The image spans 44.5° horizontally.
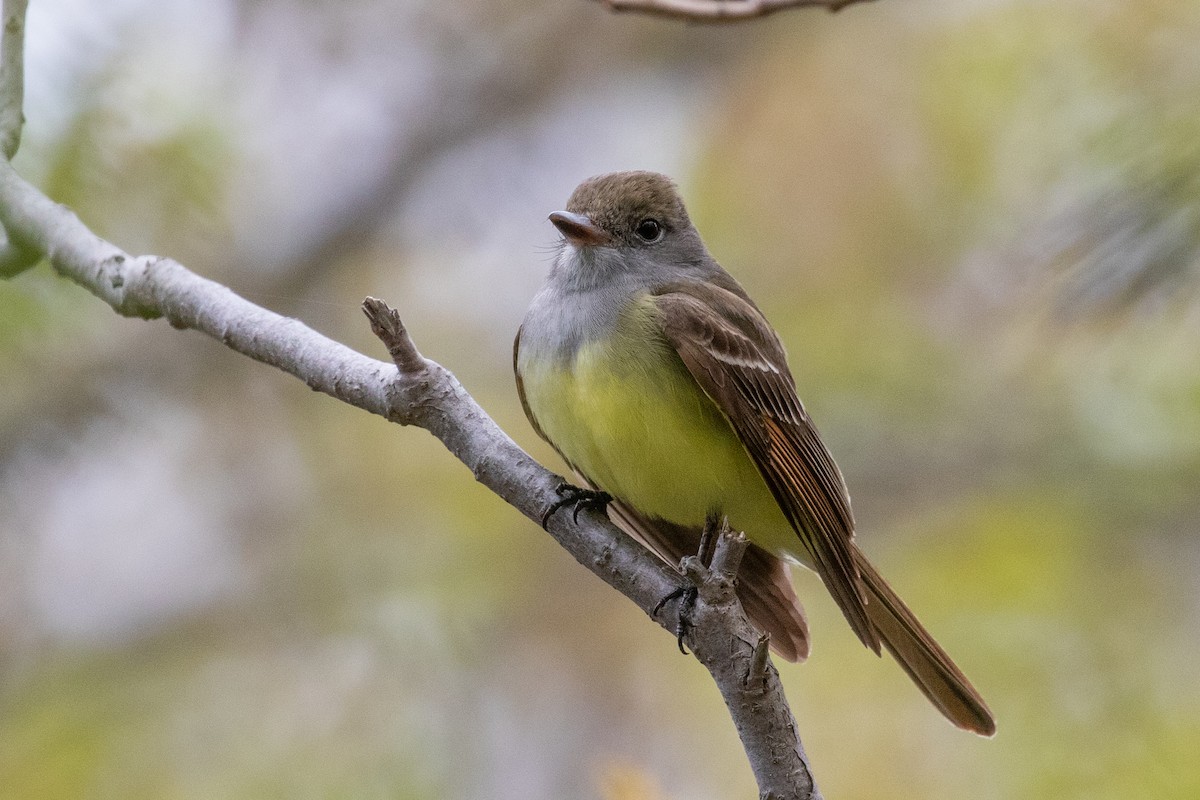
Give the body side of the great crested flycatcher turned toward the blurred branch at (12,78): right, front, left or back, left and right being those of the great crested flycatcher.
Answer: front

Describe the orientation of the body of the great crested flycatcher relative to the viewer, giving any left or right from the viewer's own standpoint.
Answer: facing the viewer and to the left of the viewer
